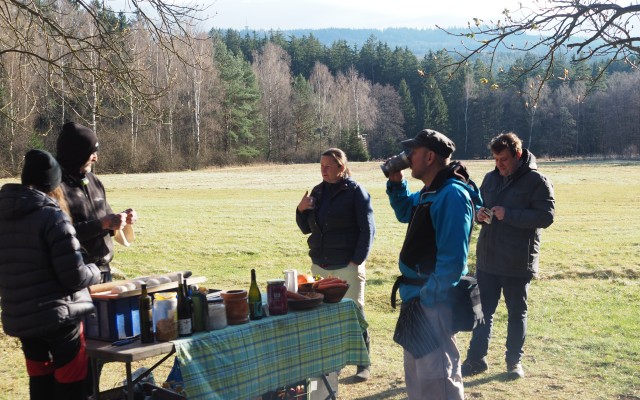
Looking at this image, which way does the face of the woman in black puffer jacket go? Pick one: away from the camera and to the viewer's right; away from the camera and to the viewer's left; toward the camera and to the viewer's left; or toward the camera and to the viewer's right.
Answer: away from the camera and to the viewer's right

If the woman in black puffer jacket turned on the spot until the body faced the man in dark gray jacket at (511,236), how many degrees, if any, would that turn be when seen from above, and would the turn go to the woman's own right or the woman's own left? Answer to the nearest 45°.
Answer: approximately 45° to the woman's own right

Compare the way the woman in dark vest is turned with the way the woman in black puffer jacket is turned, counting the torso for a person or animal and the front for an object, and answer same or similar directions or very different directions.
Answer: very different directions

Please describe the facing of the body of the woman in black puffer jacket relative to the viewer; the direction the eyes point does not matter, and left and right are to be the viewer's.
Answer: facing away from the viewer and to the right of the viewer

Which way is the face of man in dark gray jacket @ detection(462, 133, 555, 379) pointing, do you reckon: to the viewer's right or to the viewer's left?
to the viewer's left

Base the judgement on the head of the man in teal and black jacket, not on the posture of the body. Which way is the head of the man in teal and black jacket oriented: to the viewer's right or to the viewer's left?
to the viewer's left

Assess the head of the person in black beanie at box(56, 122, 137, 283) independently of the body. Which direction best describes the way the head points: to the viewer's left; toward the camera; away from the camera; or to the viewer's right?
to the viewer's right

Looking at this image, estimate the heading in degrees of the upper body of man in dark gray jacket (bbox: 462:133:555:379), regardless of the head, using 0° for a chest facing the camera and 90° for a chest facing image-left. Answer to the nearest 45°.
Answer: approximately 45°

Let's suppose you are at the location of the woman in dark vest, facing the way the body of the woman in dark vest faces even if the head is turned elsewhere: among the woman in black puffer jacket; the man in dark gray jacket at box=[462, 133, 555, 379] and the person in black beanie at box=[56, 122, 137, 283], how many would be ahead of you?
2
